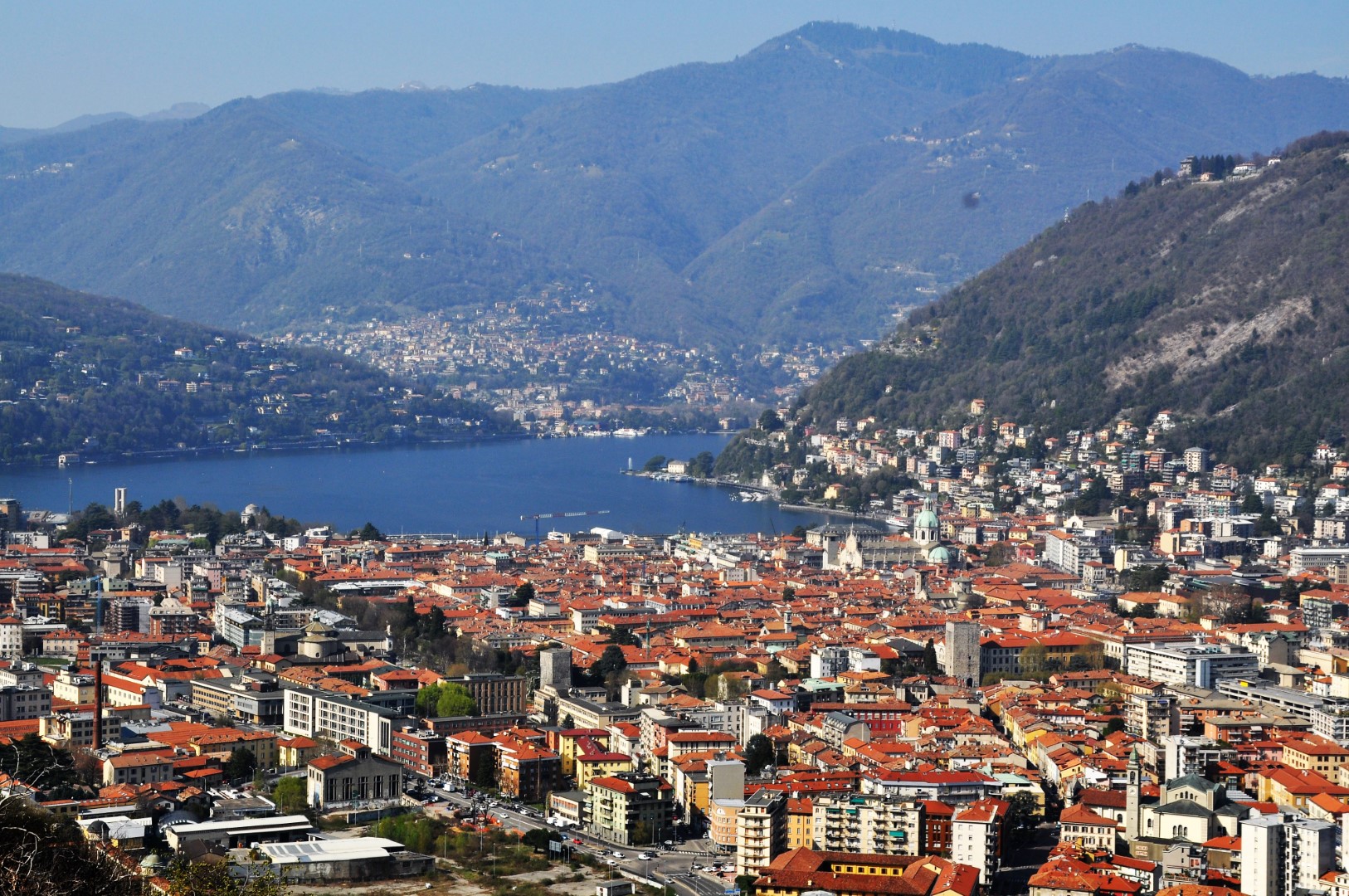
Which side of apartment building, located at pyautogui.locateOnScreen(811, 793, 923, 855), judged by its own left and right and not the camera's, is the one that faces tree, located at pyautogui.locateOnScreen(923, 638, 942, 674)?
back

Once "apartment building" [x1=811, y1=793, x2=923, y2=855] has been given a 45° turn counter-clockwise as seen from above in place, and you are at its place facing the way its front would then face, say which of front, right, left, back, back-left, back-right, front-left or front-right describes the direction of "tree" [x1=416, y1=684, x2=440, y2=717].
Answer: back

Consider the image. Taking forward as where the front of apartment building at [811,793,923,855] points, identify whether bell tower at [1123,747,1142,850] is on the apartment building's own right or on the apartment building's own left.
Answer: on the apartment building's own left

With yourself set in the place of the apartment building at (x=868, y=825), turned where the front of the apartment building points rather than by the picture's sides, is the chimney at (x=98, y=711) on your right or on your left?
on your right

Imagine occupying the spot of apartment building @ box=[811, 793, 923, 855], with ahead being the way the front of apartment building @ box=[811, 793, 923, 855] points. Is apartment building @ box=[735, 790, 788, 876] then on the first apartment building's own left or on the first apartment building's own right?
on the first apartment building's own right

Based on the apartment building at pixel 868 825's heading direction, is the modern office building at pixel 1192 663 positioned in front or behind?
behind

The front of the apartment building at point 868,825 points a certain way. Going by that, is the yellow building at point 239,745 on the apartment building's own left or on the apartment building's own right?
on the apartment building's own right

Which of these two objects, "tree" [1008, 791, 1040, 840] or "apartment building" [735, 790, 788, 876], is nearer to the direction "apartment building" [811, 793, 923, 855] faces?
the apartment building

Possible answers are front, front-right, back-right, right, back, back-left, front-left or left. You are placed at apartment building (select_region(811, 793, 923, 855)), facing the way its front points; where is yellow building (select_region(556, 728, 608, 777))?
back-right

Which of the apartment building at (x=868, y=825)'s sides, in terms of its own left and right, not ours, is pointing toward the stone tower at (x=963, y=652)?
back

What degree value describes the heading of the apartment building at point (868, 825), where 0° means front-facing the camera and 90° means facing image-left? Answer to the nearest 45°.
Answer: approximately 0°
